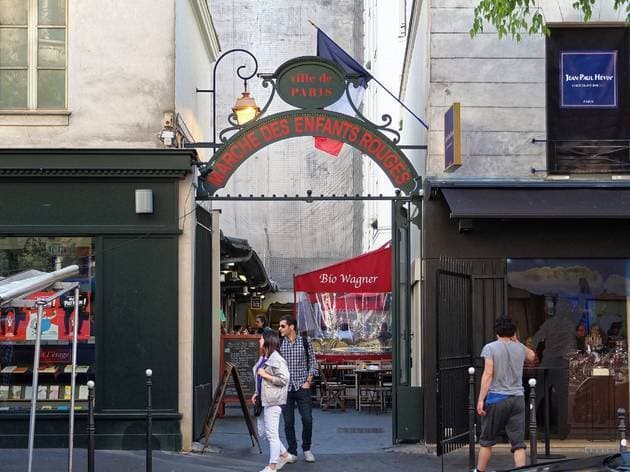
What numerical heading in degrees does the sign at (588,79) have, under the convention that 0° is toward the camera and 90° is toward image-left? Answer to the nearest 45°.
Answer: approximately 0°

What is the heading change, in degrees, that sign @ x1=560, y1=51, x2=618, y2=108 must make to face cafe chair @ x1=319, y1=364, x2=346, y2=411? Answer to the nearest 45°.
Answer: approximately 135° to its right

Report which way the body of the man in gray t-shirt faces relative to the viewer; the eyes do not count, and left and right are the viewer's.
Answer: facing away from the viewer
